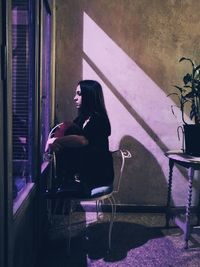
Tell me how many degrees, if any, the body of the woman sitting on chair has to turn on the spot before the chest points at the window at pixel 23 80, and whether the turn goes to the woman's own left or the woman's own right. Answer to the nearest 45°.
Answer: approximately 45° to the woman's own left

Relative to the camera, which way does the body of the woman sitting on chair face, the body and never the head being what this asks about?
to the viewer's left

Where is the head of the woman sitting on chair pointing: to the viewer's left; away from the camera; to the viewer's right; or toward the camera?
to the viewer's left
